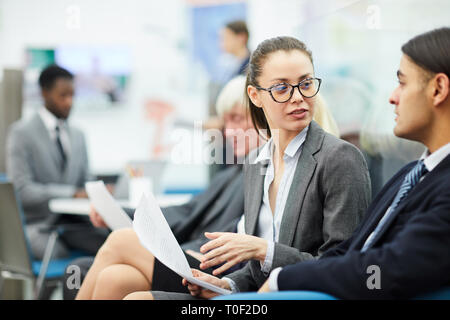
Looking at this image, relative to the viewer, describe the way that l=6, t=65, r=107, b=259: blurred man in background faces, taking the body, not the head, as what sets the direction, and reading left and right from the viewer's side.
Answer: facing the viewer and to the right of the viewer

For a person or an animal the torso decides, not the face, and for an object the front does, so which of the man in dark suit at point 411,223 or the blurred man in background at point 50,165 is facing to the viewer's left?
the man in dark suit

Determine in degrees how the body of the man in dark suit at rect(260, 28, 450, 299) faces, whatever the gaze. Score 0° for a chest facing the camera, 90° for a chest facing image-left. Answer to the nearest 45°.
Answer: approximately 90°

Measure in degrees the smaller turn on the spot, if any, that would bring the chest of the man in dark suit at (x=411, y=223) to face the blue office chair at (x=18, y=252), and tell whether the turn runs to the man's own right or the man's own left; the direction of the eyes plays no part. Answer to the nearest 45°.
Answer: approximately 45° to the man's own right

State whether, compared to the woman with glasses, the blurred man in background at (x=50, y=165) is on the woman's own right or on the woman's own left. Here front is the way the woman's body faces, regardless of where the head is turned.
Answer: on the woman's own right

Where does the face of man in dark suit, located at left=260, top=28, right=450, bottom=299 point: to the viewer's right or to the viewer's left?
to the viewer's left

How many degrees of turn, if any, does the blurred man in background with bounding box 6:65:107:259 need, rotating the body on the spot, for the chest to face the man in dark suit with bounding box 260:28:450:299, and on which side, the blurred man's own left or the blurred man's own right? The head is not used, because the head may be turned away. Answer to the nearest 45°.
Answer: approximately 45° to the blurred man's own right

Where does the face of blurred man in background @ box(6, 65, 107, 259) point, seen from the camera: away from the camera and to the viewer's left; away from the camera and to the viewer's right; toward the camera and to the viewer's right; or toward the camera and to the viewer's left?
toward the camera and to the viewer's right

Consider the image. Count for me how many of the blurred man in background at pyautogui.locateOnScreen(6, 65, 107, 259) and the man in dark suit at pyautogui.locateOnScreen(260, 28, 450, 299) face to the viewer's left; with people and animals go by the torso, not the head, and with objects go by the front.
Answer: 1
